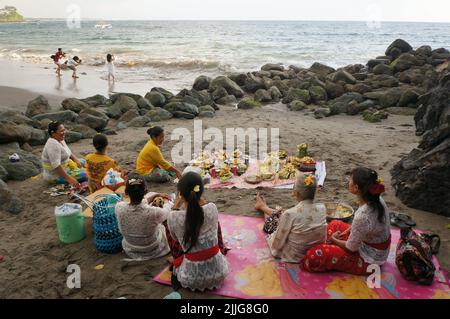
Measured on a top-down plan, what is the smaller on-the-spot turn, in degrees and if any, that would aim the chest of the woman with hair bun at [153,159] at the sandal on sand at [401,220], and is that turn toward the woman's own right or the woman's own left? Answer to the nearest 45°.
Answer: approximately 45° to the woman's own right

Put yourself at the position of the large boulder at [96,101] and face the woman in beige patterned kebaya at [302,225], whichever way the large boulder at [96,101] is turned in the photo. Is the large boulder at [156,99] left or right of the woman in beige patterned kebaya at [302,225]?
left

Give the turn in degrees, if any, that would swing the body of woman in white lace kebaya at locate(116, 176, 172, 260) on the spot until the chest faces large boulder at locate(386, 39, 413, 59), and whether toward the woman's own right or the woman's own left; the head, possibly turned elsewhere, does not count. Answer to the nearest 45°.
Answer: approximately 45° to the woman's own right

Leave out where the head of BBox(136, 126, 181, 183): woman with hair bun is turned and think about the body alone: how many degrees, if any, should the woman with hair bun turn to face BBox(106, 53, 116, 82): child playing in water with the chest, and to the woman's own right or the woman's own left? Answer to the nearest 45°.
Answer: approximately 90° to the woman's own left

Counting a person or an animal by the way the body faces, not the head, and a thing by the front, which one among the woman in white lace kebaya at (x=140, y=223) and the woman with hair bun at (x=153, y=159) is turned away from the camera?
the woman in white lace kebaya

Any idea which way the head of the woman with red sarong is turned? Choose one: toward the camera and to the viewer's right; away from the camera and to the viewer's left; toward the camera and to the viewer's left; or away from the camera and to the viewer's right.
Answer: away from the camera and to the viewer's left

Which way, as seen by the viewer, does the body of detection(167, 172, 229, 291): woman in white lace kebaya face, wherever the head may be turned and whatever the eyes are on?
away from the camera

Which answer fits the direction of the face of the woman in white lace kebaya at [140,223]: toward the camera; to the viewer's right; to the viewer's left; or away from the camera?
away from the camera

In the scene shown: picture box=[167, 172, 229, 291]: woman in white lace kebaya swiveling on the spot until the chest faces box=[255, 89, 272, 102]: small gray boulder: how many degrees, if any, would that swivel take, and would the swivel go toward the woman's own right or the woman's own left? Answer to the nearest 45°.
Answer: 0° — they already face it

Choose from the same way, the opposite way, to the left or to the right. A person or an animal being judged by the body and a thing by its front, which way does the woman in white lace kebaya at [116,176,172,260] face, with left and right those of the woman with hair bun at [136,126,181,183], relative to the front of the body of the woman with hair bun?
to the left

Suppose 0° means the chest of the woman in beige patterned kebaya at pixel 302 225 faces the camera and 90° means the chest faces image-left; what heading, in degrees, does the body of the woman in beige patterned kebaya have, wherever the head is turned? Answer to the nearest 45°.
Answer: approximately 135°

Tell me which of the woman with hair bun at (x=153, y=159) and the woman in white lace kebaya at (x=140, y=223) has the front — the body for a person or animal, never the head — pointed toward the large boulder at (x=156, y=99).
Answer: the woman in white lace kebaya

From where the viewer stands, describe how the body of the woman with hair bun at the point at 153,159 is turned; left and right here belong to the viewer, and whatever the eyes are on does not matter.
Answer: facing to the right of the viewer

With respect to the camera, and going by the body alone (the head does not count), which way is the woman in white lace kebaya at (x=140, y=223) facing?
away from the camera

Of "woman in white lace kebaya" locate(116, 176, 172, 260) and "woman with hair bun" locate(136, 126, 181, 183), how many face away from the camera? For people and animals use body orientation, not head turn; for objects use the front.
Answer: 1

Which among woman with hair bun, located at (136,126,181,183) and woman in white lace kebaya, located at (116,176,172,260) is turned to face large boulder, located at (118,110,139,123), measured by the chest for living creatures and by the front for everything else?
the woman in white lace kebaya
